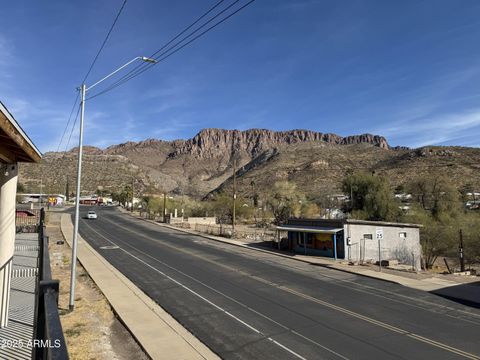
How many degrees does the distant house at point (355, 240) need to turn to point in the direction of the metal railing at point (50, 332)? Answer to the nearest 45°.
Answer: approximately 45° to its left

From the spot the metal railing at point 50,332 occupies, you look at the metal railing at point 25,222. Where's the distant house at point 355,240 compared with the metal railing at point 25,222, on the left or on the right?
right

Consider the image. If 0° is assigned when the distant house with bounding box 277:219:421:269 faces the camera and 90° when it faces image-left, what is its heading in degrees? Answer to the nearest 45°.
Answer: approximately 45°

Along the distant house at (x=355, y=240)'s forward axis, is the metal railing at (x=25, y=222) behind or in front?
in front

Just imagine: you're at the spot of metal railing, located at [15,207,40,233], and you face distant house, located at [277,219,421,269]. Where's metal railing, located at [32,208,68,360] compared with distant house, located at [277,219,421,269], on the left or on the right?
right
